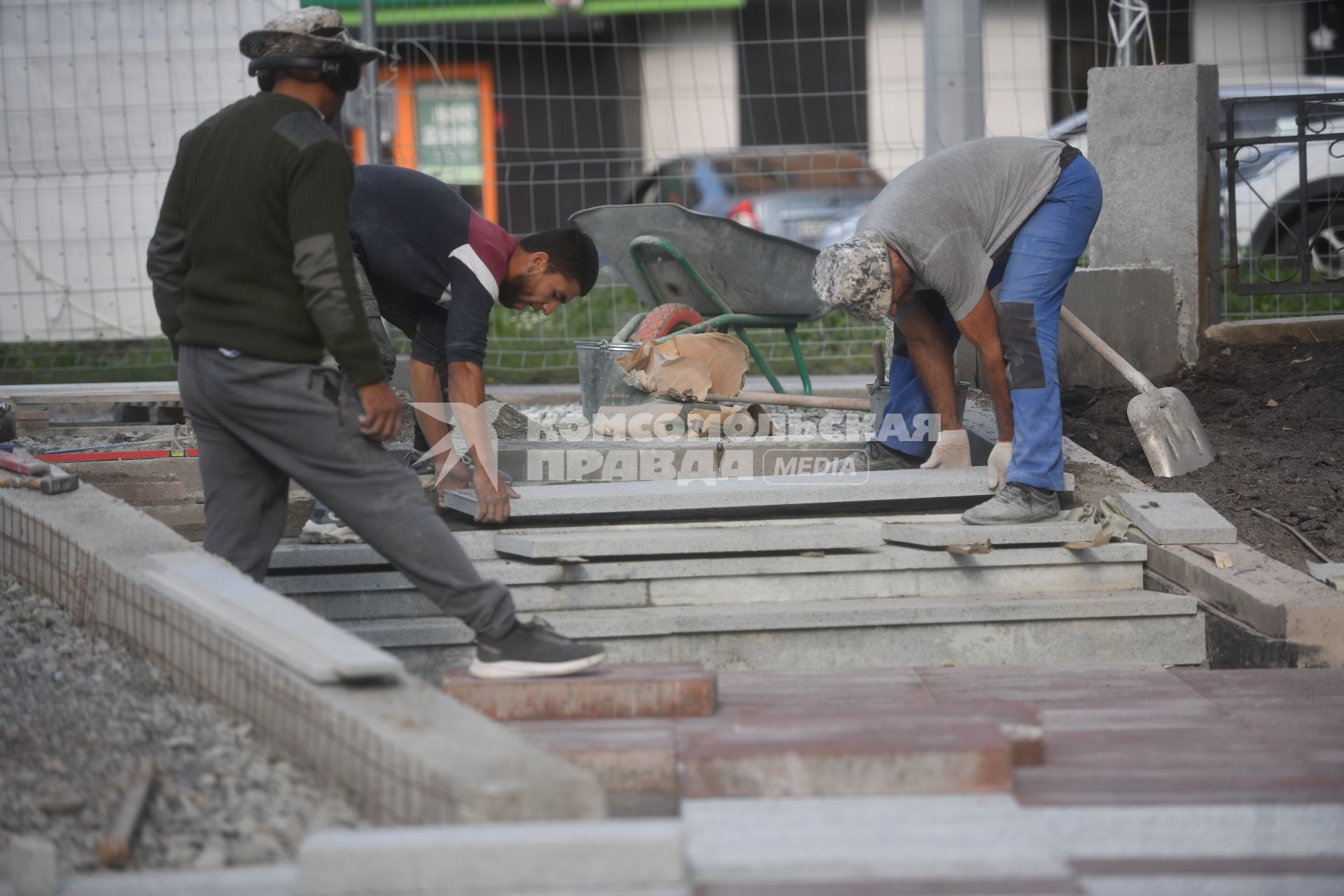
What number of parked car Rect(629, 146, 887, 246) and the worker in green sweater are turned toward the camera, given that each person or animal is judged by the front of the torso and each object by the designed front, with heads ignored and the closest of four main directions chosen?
0

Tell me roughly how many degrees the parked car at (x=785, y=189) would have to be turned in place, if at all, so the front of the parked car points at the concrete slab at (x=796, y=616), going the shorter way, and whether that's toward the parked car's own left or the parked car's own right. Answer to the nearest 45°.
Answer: approximately 135° to the parked car's own left

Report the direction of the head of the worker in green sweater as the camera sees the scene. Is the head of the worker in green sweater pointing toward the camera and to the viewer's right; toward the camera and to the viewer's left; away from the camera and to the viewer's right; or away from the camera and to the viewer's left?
away from the camera and to the viewer's right

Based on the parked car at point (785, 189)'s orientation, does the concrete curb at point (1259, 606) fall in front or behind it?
behind

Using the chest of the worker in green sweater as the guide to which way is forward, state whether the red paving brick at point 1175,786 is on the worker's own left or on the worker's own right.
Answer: on the worker's own right

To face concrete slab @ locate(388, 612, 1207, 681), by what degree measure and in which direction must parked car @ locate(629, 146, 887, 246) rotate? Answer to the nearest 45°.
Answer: approximately 135° to its left

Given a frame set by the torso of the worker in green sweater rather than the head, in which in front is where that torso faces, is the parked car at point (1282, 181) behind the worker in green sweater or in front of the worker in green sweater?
in front

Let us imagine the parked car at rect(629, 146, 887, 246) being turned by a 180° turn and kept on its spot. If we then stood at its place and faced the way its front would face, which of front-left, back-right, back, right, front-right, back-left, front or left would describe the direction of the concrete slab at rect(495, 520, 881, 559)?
front-right

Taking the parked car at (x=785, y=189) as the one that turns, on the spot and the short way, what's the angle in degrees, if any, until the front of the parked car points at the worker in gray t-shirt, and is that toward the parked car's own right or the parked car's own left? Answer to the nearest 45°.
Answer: approximately 135° to the parked car's own left

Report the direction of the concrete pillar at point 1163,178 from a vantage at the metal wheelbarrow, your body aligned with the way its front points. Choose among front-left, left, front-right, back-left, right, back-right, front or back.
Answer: back-left
